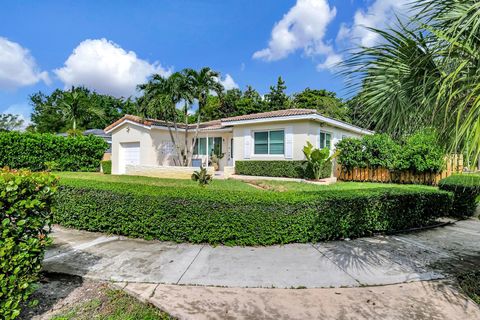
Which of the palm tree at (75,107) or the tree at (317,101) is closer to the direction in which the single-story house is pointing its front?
the palm tree

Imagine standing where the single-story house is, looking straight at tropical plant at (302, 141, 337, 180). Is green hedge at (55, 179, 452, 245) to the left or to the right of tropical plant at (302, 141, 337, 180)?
right

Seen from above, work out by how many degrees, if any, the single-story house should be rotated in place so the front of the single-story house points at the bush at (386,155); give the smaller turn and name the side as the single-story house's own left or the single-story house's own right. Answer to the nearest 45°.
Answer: approximately 135° to the single-story house's own left

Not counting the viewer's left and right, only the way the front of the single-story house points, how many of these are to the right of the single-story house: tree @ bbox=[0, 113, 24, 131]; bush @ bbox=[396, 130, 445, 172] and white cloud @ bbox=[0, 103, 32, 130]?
2

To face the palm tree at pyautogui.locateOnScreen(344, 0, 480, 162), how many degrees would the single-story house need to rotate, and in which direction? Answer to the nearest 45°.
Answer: approximately 45° to its left

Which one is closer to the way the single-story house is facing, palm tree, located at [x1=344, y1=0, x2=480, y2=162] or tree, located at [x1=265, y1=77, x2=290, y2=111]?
the palm tree

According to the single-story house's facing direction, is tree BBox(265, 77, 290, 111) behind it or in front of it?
behind

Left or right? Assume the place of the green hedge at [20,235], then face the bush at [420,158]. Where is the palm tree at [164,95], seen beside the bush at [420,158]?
left

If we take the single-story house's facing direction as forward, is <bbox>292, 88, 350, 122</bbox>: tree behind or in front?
behind

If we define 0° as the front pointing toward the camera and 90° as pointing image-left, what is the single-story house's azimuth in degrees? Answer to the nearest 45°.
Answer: approximately 45°

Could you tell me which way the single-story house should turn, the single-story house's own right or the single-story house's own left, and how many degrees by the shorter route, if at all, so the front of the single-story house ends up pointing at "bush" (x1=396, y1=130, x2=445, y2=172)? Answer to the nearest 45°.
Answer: approximately 135° to the single-story house's own left

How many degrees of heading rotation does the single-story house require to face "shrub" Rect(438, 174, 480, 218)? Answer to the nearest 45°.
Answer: approximately 90° to its left

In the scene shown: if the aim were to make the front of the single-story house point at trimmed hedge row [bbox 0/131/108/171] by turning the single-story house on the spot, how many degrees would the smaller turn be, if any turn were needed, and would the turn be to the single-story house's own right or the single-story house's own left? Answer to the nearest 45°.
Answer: approximately 45° to the single-story house's own right
